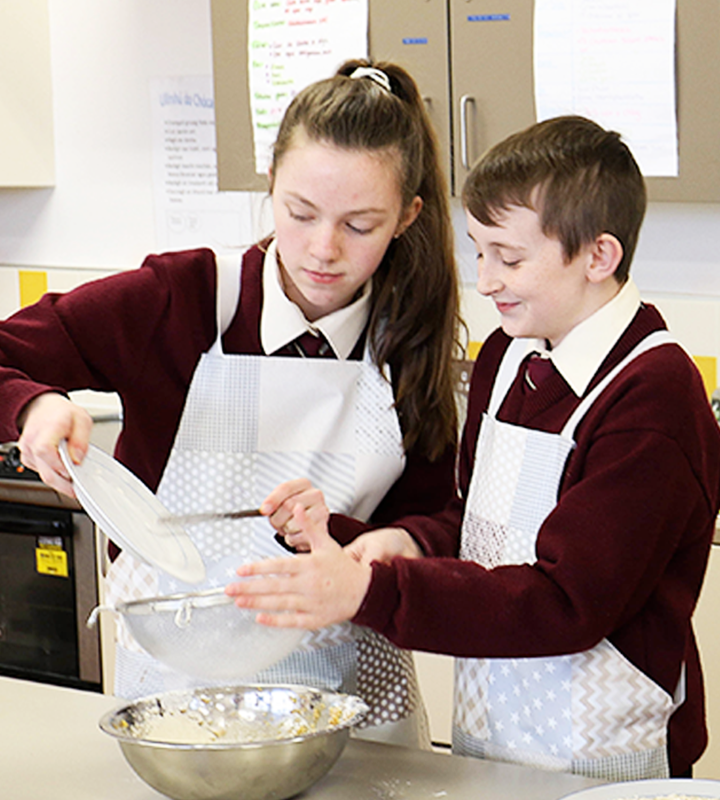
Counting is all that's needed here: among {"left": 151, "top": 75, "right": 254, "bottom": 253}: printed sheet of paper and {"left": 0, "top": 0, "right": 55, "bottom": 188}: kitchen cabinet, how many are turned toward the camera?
2

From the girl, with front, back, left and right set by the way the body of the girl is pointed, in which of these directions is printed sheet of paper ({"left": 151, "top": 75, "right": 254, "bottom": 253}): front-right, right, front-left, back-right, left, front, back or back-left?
back

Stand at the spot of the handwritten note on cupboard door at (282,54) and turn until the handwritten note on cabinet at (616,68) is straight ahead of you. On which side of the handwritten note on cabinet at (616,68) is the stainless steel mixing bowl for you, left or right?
right

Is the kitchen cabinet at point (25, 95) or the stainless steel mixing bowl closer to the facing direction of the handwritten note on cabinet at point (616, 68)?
the stainless steel mixing bowl

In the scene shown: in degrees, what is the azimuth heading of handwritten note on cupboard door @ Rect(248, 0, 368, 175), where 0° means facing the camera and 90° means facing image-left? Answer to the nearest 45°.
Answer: approximately 0°

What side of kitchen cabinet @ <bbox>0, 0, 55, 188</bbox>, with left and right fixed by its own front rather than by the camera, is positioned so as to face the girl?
front

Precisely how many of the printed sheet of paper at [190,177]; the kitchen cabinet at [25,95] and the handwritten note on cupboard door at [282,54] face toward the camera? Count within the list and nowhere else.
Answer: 3

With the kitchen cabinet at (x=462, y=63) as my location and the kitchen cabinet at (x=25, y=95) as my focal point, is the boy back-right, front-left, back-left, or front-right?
back-left

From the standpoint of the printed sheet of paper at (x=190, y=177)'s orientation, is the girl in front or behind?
in front
